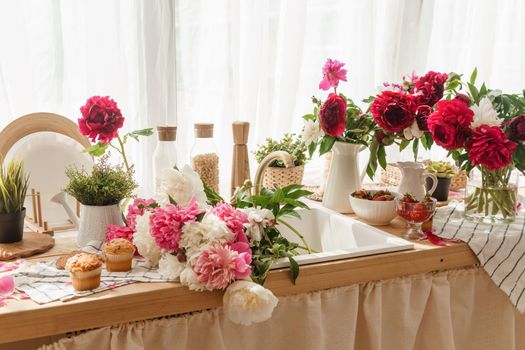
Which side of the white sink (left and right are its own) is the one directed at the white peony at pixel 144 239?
right

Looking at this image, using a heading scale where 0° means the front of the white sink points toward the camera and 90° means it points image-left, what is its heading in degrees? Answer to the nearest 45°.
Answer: approximately 315°

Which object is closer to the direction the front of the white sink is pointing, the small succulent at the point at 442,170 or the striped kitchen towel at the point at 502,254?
the striped kitchen towel

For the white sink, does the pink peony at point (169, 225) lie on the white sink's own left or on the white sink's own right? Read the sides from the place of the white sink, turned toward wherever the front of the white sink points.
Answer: on the white sink's own right

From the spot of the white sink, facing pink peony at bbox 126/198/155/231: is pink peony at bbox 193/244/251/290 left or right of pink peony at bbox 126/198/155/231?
left

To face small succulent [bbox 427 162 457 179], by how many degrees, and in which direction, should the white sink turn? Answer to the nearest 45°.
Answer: approximately 90° to its left
